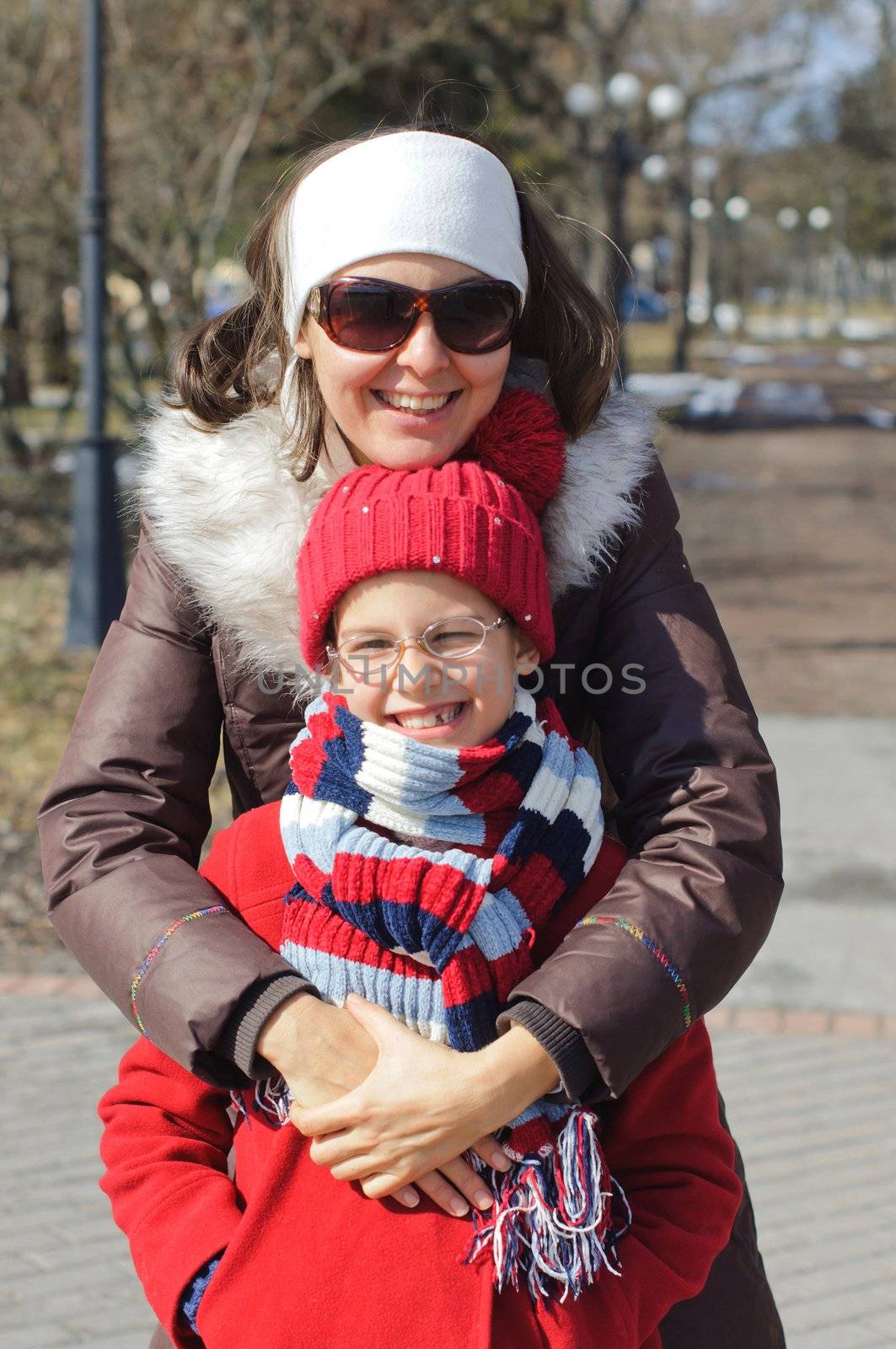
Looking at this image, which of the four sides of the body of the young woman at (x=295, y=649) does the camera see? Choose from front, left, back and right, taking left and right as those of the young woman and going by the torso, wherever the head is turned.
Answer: front

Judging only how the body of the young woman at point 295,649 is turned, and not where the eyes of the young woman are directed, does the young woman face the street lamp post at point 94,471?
no

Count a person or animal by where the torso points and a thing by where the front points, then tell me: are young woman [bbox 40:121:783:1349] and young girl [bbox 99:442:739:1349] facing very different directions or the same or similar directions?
same or similar directions

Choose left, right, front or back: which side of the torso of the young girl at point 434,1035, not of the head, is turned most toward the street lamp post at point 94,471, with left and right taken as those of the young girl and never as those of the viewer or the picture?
back

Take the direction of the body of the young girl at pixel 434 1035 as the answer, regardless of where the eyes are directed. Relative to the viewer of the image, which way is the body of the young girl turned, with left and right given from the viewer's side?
facing the viewer

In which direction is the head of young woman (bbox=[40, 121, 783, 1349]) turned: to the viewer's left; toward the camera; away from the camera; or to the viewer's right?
toward the camera
